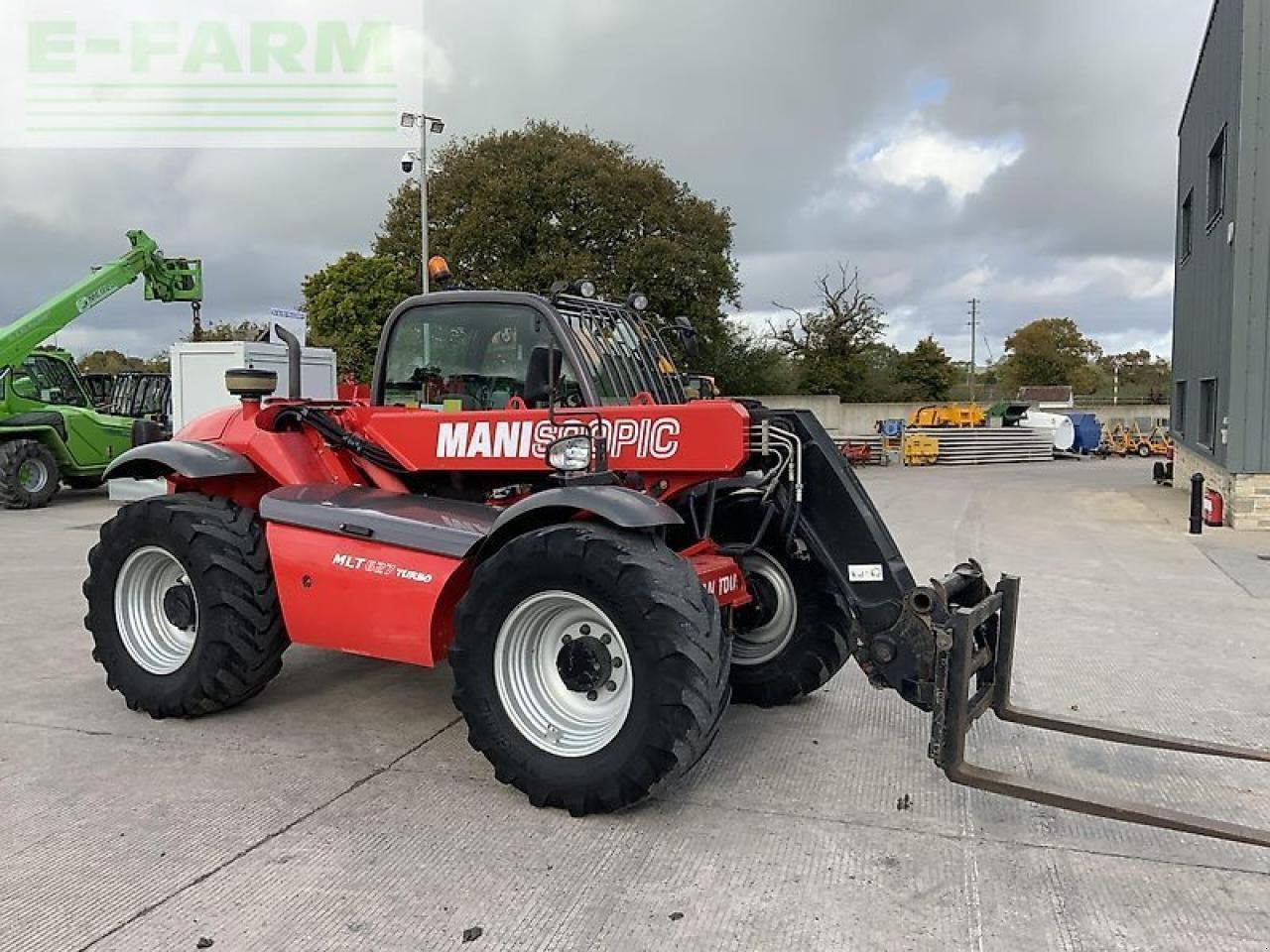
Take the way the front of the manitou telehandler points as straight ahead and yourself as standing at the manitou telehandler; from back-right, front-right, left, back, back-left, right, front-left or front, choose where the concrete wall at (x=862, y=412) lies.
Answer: back-left

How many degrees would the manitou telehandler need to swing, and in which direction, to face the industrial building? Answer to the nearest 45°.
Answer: approximately 90° to its left

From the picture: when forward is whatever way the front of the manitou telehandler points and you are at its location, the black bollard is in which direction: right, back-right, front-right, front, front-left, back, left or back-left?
left

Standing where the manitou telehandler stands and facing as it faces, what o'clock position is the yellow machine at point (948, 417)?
The yellow machine is roughly at 8 o'clock from the manitou telehandler.

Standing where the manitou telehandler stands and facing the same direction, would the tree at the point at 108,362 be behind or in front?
behind

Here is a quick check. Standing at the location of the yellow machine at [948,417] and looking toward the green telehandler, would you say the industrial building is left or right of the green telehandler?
left

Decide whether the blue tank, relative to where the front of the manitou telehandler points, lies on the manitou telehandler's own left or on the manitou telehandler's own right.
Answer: on the manitou telehandler's own left

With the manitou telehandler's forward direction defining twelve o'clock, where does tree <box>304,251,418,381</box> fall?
The tree is roughly at 7 o'clock from the manitou telehandler.

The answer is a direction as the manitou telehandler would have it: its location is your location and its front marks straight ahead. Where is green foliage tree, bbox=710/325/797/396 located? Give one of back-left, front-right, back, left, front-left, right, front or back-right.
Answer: back-left

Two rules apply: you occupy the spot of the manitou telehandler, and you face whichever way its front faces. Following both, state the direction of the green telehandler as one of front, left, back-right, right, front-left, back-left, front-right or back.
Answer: back

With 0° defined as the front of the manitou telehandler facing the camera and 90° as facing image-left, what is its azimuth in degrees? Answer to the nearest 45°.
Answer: approximately 315°

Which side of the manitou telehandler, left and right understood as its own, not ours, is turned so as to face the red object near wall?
left

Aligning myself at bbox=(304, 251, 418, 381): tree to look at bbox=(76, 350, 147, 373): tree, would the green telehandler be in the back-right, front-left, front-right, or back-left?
back-left
